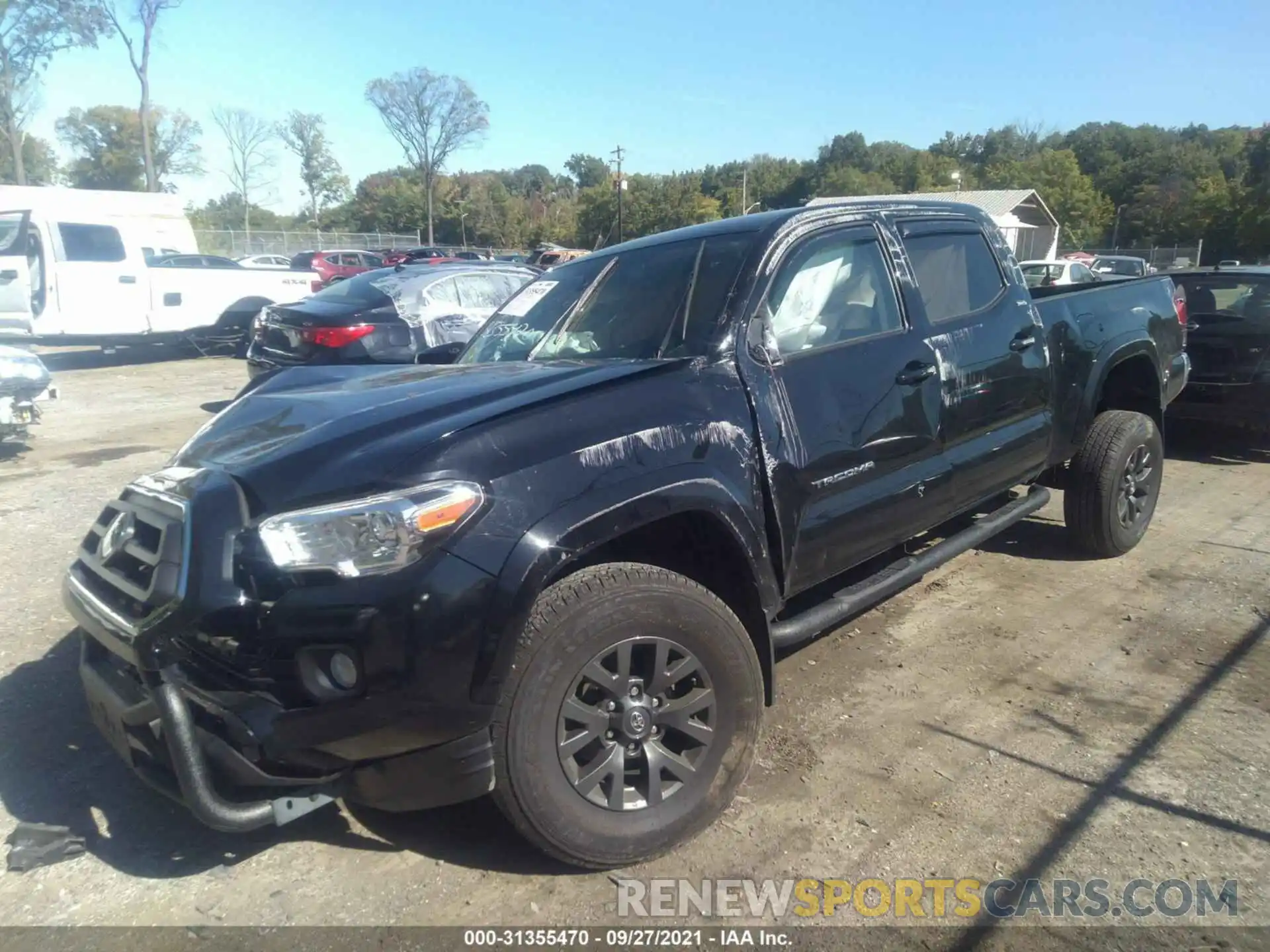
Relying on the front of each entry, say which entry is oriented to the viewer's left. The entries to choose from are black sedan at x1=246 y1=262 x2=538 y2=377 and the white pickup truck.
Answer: the white pickup truck

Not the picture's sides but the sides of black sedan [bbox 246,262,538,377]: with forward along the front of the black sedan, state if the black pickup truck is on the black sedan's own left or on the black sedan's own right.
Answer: on the black sedan's own right

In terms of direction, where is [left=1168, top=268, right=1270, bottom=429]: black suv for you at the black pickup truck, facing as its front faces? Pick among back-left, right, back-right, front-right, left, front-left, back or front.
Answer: back

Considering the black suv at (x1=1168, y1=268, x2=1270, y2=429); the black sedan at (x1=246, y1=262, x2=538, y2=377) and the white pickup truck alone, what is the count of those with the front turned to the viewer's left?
1

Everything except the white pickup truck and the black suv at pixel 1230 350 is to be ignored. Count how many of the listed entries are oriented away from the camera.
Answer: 1

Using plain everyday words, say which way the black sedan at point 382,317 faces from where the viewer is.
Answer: facing away from the viewer and to the right of the viewer

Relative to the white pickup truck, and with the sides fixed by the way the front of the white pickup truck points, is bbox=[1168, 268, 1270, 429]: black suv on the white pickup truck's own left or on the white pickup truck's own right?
on the white pickup truck's own left

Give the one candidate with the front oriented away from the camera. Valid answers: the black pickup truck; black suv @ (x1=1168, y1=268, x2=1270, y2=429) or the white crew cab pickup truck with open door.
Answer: the black suv

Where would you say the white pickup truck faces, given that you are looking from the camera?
facing to the left of the viewer

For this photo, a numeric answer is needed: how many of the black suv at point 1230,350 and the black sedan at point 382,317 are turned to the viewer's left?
0

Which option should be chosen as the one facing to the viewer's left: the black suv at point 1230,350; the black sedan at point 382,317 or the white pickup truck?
the white pickup truck

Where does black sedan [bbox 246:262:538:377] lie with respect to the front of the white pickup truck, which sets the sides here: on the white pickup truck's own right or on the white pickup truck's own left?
on the white pickup truck's own left

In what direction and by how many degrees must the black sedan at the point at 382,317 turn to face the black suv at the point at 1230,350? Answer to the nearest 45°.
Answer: approximately 90° to its right

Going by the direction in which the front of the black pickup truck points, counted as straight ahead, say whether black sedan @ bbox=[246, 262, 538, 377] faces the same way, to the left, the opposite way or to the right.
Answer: the opposite way

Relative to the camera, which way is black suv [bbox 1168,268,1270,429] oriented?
away from the camera
